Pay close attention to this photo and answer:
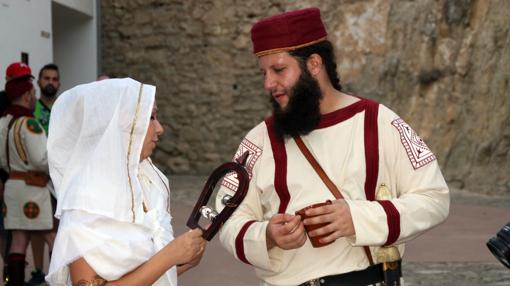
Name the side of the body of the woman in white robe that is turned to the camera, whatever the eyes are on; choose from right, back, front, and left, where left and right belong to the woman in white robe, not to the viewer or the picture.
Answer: right

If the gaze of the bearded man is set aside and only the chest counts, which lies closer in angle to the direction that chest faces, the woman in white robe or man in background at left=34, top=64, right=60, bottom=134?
the woman in white robe

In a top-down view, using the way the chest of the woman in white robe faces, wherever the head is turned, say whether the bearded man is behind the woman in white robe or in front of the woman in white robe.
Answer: in front

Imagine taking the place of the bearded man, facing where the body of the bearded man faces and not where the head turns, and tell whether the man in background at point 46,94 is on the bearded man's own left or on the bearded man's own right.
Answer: on the bearded man's own right

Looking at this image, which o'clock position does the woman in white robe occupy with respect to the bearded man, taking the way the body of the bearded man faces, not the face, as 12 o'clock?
The woman in white robe is roughly at 1 o'clock from the bearded man.

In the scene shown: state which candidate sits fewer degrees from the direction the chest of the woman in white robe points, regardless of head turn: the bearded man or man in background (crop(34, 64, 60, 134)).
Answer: the bearded man

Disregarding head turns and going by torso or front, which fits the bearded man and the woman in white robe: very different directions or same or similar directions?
very different directions

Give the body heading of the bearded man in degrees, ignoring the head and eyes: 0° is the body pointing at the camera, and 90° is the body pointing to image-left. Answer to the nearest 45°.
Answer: approximately 45°

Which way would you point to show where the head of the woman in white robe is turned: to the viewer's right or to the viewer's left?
to the viewer's right

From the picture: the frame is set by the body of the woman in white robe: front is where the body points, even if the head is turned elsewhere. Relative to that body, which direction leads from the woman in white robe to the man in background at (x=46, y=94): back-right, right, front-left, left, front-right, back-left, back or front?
left

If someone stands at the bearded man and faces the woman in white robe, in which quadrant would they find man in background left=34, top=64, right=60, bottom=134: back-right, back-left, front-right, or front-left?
front-right
